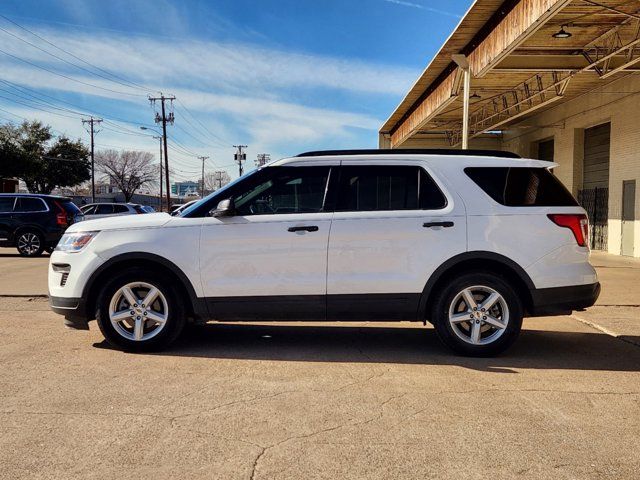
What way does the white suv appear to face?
to the viewer's left

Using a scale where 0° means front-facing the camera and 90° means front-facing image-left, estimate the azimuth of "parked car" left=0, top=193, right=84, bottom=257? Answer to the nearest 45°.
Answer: approximately 90°

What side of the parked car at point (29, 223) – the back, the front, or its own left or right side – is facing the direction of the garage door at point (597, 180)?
back

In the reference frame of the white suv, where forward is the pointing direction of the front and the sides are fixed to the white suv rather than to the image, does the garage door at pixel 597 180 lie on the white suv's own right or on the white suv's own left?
on the white suv's own right

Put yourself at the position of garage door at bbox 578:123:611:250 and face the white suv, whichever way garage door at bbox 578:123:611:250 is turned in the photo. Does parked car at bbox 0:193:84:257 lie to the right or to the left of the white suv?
right

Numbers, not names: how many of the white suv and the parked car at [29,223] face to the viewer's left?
2

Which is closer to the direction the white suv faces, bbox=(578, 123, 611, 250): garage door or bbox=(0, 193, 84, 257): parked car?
the parked car
